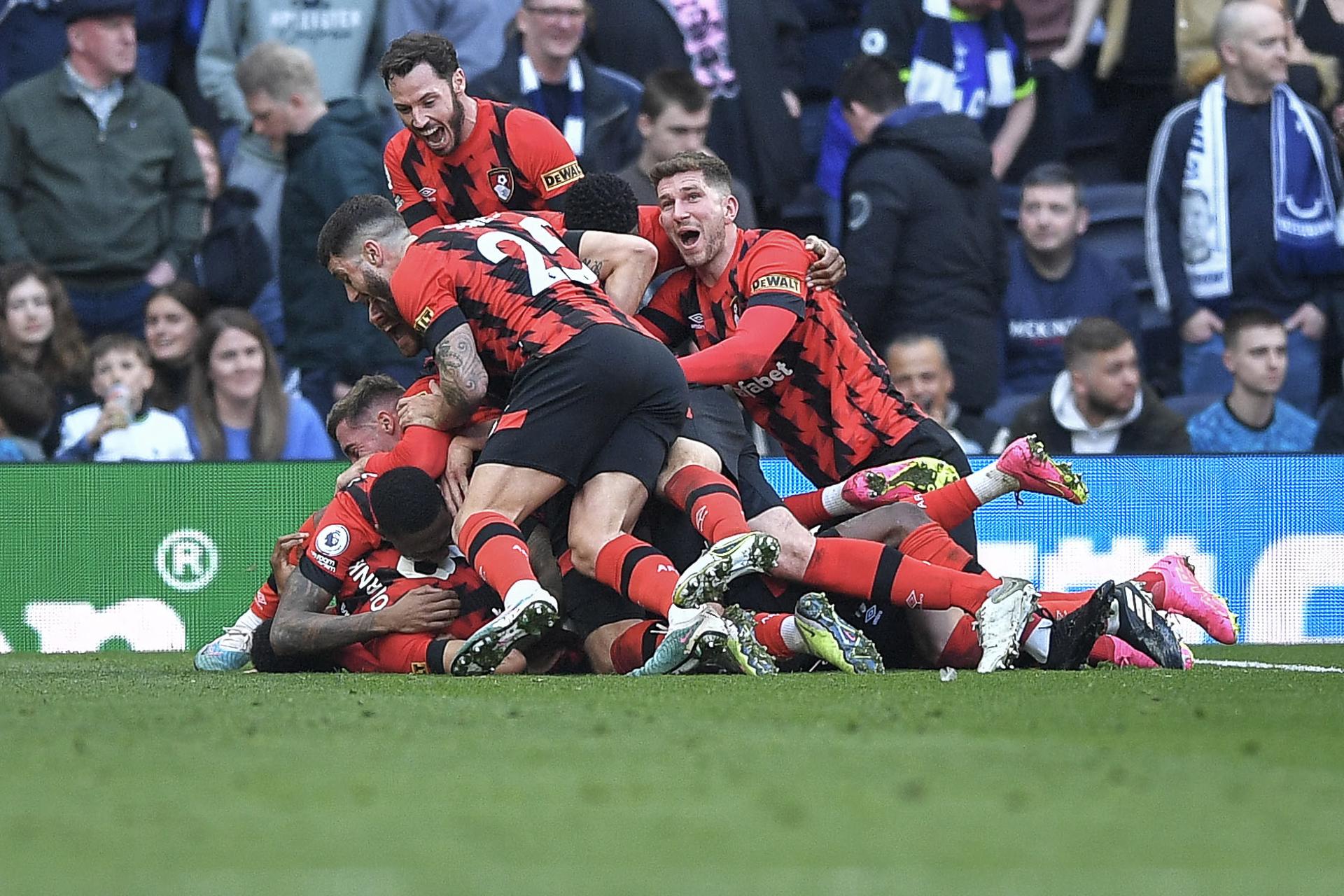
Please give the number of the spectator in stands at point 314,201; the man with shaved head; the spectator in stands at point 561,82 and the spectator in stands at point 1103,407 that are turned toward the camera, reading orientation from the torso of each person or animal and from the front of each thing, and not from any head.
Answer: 3

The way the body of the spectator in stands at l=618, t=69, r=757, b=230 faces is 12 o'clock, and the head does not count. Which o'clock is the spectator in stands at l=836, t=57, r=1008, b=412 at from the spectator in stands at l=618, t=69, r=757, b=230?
the spectator in stands at l=836, t=57, r=1008, b=412 is roughly at 10 o'clock from the spectator in stands at l=618, t=69, r=757, b=230.

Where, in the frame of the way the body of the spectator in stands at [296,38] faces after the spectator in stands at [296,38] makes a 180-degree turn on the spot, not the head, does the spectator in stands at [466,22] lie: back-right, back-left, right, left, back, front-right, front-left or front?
right

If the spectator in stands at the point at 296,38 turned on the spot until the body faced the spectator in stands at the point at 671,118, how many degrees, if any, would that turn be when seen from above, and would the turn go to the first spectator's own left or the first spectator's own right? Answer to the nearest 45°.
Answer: approximately 45° to the first spectator's own left

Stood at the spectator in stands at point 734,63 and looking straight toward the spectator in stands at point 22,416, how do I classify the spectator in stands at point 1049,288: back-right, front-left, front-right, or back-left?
back-left
